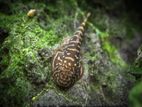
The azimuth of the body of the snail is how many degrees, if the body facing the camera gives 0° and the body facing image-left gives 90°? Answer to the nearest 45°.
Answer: approximately 0°
